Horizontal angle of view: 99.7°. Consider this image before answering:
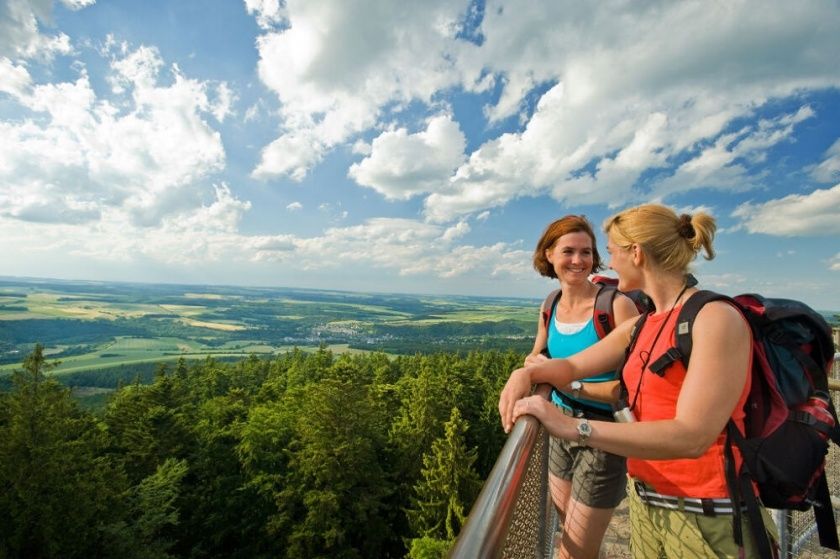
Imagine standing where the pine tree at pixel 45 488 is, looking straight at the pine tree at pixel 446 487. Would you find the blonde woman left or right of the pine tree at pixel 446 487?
right

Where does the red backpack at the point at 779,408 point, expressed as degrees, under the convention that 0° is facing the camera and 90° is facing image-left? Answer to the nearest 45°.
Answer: approximately 270°

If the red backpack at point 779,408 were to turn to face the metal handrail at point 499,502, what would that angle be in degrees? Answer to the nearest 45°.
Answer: approximately 135° to its right

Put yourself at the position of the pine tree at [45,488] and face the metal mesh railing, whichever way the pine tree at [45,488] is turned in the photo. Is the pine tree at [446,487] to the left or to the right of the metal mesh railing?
left

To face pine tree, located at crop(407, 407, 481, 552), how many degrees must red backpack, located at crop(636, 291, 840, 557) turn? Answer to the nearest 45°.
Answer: approximately 135° to its left

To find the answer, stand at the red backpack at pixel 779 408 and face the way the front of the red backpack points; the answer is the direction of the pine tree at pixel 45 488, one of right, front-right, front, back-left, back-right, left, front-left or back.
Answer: back
